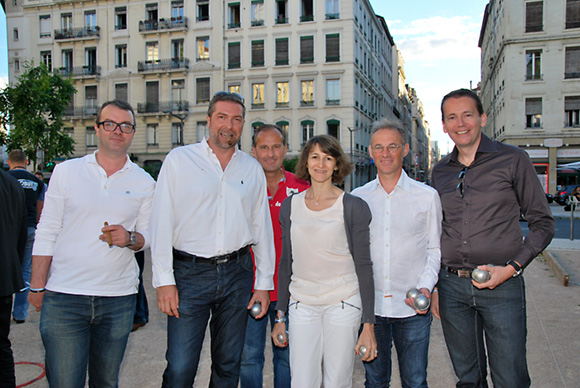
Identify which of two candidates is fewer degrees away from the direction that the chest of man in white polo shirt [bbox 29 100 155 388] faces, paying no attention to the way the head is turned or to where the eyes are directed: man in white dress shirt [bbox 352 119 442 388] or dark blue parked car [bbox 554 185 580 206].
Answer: the man in white dress shirt

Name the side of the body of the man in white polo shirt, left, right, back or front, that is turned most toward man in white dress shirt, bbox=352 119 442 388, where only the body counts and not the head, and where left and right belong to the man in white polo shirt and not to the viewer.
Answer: left

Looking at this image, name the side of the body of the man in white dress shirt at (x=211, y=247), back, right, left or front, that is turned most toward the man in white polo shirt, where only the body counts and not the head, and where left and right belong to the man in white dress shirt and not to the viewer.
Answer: right

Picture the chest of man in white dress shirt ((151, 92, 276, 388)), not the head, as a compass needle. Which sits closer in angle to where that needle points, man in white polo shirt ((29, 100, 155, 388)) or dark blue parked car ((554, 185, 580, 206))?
the man in white polo shirt

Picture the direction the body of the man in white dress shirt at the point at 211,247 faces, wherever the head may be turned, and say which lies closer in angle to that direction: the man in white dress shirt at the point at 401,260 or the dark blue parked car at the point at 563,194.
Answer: the man in white dress shirt

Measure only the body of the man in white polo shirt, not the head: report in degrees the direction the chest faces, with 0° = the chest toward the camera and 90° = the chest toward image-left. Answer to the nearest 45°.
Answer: approximately 0°

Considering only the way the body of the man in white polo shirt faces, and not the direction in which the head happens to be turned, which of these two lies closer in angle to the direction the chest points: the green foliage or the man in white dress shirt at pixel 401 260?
the man in white dress shirt

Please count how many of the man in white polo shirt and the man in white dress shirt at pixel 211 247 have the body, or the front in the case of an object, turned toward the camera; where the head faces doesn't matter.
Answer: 2

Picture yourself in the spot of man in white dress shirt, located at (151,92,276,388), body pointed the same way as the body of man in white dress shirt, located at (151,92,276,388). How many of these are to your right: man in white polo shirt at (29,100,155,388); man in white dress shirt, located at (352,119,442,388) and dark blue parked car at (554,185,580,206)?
1

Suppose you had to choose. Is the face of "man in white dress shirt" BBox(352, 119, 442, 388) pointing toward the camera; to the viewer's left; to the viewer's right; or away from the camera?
toward the camera

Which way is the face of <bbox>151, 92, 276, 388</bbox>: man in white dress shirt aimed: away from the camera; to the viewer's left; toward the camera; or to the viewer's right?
toward the camera

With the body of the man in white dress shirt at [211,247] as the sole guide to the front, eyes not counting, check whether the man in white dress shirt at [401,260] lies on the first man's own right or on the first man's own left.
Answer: on the first man's own left

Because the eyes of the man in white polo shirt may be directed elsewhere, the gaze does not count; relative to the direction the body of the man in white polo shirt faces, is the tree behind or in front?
behind

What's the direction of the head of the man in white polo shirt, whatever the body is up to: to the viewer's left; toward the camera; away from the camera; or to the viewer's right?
toward the camera

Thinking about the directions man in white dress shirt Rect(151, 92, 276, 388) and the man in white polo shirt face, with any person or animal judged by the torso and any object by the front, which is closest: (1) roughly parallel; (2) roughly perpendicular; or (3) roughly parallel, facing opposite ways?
roughly parallel

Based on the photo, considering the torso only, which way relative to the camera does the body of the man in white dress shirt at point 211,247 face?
toward the camera

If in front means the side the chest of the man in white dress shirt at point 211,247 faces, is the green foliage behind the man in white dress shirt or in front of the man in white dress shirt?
behind
